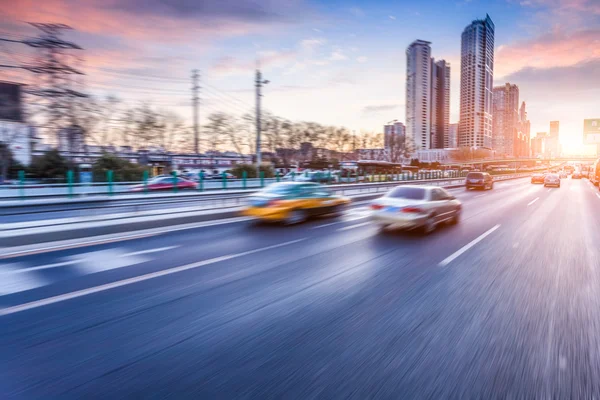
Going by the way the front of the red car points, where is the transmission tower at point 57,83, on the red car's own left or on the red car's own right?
on the red car's own right

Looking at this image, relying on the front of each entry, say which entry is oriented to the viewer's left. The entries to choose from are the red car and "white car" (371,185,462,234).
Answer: the red car

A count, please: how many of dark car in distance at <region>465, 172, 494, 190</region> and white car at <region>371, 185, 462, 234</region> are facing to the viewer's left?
0

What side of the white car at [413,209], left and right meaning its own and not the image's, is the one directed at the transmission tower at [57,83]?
left

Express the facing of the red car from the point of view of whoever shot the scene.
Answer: facing to the left of the viewer

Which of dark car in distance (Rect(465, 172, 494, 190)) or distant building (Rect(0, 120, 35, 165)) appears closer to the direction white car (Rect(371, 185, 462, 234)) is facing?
the dark car in distance

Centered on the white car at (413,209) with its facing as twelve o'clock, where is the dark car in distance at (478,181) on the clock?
The dark car in distance is roughly at 11 o'clock from the white car.

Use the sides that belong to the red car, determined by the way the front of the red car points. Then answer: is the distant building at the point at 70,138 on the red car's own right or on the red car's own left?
on the red car's own right

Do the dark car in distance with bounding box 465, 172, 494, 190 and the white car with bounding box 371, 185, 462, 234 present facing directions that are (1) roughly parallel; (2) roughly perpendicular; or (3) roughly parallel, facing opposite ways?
roughly parallel

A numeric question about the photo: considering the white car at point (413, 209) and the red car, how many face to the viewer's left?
1
